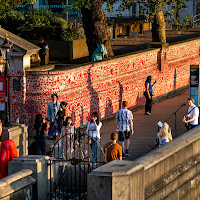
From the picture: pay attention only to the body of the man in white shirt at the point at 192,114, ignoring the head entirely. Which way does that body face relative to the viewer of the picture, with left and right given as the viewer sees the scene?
facing the viewer and to the left of the viewer

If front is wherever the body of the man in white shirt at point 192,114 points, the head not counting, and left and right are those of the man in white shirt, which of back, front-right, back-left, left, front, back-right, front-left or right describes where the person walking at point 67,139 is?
front

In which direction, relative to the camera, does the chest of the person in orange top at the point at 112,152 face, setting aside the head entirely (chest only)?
away from the camera

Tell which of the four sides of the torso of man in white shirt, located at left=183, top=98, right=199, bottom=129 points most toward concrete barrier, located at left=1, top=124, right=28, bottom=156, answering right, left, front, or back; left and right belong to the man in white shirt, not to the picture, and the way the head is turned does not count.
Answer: front

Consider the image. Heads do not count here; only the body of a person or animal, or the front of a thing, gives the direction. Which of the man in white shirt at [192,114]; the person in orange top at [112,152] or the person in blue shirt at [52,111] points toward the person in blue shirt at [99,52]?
the person in orange top

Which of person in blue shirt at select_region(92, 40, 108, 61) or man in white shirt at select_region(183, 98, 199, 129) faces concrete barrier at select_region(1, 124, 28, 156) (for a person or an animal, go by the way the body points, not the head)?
the man in white shirt
